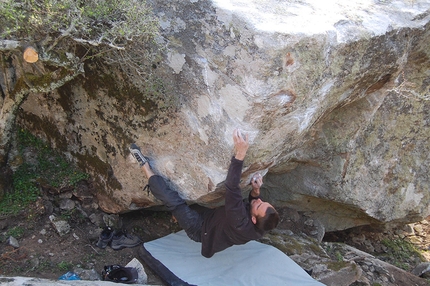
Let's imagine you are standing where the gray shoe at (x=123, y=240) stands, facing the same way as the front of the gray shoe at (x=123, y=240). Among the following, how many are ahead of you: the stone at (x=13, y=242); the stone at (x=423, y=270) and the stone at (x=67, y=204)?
1

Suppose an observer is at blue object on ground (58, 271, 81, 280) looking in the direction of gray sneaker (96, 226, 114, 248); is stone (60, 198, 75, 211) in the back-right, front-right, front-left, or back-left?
front-left

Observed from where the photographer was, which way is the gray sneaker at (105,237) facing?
facing the viewer and to the left of the viewer

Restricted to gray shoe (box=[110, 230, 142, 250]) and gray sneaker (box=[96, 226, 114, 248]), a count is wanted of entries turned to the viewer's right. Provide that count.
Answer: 1

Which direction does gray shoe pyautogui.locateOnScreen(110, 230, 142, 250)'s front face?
to the viewer's right

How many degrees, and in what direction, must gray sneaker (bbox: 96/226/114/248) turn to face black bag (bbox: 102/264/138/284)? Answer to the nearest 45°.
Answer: approximately 45° to its left

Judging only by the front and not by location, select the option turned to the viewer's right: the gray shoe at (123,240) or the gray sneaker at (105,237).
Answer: the gray shoe at (123,240)

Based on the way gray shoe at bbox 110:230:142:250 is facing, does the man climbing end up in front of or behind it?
in front

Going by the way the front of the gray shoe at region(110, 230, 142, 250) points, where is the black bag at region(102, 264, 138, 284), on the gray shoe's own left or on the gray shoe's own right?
on the gray shoe's own right

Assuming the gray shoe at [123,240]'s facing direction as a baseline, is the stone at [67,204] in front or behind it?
behind
